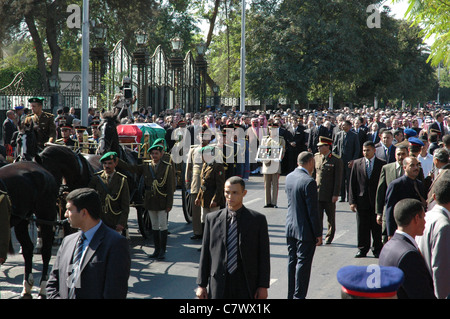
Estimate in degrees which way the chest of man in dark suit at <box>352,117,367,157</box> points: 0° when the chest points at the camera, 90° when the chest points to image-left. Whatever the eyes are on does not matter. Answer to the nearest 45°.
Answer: approximately 45°

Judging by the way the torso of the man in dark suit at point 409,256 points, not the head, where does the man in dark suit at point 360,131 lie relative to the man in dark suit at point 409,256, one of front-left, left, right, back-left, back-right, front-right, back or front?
front-left

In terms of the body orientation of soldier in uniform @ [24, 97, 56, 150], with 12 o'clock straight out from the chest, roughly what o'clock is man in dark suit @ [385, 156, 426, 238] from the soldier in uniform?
The man in dark suit is roughly at 9 o'clock from the soldier in uniform.

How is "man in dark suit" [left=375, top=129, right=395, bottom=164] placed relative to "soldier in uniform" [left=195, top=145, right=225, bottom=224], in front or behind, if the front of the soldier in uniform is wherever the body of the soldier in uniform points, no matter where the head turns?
behind

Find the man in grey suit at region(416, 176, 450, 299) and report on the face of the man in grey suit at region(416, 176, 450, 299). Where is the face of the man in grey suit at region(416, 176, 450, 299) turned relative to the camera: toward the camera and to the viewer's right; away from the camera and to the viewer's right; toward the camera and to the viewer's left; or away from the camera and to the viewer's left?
away from the camera and to the viewer's left

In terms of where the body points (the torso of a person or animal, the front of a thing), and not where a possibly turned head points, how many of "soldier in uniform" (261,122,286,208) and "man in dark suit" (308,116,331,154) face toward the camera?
2

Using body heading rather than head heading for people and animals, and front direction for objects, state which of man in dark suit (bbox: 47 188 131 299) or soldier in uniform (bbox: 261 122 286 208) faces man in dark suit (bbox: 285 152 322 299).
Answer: the soldier in uniform

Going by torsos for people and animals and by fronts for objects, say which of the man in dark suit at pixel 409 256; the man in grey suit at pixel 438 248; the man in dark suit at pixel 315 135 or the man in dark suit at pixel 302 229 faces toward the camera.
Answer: the man in dark suit at pixel 315 135
